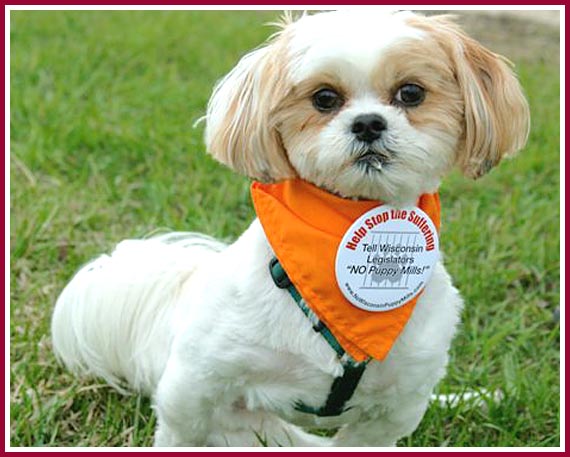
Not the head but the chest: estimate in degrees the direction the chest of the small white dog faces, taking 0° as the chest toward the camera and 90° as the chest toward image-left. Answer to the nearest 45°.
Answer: approximately 315°
